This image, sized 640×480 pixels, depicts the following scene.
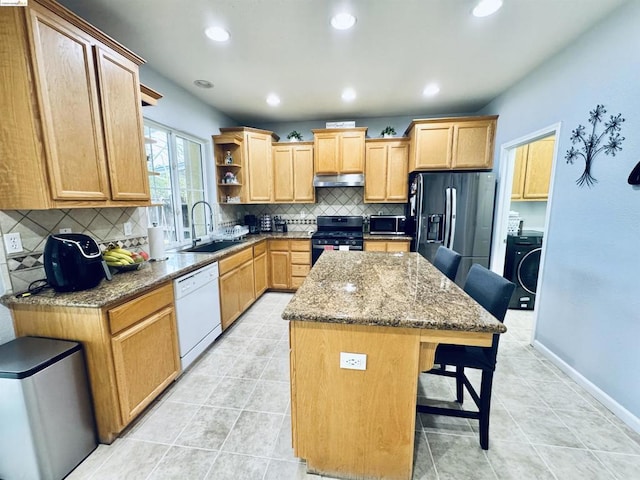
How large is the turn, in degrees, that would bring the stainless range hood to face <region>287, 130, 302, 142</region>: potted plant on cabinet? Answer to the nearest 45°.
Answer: approximately 90° to its right

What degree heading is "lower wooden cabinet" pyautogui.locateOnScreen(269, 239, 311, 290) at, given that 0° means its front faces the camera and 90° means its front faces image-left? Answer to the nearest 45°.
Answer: approximately 0°

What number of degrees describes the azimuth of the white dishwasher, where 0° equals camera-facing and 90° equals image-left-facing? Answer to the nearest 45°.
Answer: approximately 315°

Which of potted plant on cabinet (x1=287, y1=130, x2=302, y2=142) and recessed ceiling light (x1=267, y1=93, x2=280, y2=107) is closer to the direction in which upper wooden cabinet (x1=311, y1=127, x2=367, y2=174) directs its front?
the recessed ceiling light

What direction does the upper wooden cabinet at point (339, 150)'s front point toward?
toward the camera

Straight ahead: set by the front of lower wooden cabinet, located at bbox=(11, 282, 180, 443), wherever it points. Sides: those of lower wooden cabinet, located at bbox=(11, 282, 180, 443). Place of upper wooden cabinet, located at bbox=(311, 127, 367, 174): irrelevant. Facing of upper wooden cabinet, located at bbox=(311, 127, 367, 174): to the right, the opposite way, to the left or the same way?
to the right

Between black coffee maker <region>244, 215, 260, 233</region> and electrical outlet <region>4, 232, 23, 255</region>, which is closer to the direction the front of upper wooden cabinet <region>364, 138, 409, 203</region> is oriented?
the electrical outlet

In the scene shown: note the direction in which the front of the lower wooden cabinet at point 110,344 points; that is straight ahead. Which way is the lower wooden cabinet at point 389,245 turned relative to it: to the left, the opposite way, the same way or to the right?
to the right

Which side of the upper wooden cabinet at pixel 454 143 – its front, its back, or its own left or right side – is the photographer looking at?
front

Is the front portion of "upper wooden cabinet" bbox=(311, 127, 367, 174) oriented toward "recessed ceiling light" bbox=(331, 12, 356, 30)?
yes

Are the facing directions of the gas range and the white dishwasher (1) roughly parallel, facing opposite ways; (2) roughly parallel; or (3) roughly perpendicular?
roughly perpendicular

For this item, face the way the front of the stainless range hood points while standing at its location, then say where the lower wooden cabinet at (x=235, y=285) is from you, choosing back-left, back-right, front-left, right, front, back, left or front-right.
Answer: front-right

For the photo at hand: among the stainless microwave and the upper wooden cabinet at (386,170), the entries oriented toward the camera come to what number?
2
